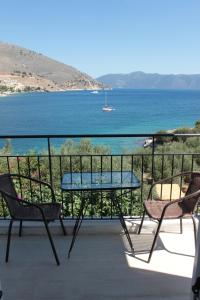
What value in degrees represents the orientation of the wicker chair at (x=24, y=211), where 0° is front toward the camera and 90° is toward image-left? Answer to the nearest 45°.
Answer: approximately 270°

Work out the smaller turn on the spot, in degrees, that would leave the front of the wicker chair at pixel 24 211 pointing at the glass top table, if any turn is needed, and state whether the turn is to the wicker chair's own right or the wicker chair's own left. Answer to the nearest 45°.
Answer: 0° — it already faces it

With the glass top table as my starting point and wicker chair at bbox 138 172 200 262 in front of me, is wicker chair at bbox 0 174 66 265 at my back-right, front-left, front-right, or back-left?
back-right

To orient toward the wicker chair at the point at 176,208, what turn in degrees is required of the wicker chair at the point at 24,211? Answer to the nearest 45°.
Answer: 0° — it already faces it
